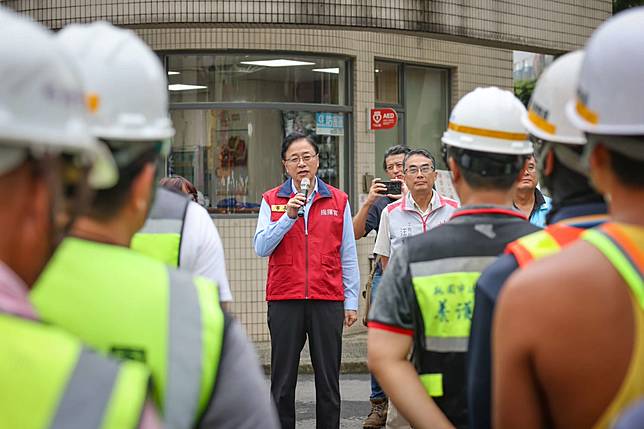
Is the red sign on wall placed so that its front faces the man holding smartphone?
yes

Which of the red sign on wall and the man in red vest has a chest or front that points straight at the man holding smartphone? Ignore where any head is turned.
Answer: the red sign on wall

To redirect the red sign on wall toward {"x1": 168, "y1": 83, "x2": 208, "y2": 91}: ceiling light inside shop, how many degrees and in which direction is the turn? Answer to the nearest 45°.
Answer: approximately 90° to its right

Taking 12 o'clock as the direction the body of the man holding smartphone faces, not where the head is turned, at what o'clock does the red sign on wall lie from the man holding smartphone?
The red sign on wall is roughly at 6 o'clock from the man holding smartphone.

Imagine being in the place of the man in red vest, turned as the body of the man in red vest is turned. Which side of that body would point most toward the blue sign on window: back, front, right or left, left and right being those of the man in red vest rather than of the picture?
back

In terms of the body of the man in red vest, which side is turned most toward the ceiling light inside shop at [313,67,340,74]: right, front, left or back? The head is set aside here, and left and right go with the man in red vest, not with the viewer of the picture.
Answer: back

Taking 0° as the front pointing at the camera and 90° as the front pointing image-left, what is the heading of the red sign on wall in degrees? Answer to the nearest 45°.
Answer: approximately 0°

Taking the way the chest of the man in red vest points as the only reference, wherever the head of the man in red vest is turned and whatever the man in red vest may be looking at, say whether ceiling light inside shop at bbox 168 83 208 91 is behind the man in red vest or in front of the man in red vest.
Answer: behind

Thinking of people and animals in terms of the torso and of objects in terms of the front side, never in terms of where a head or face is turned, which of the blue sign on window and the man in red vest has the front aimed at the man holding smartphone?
the blue sign on window
